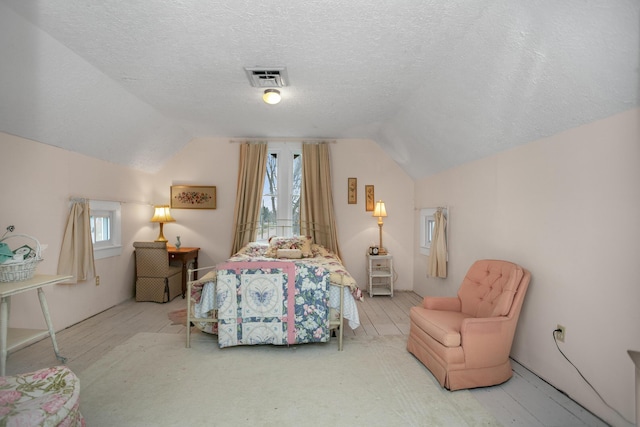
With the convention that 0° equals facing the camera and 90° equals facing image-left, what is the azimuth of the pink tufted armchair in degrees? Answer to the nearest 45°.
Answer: approximately 45°

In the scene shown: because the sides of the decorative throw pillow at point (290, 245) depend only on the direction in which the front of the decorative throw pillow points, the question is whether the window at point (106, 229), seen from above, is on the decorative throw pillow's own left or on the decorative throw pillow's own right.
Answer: on the decorative throw pillow's own right

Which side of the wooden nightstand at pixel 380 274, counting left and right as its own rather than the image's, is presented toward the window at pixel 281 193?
right

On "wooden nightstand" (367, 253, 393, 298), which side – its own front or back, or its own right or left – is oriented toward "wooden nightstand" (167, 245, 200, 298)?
right

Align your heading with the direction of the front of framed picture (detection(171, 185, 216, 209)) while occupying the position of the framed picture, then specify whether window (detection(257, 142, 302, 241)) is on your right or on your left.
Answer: on your left

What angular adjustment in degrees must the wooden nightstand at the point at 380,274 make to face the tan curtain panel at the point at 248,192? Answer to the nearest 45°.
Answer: approximately 90° to its right

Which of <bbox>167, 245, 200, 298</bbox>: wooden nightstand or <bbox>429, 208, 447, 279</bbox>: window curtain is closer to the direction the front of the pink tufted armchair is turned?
the wooden nightstand

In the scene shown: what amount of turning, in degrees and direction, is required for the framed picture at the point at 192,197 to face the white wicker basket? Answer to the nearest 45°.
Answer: approximately 45° to its right
